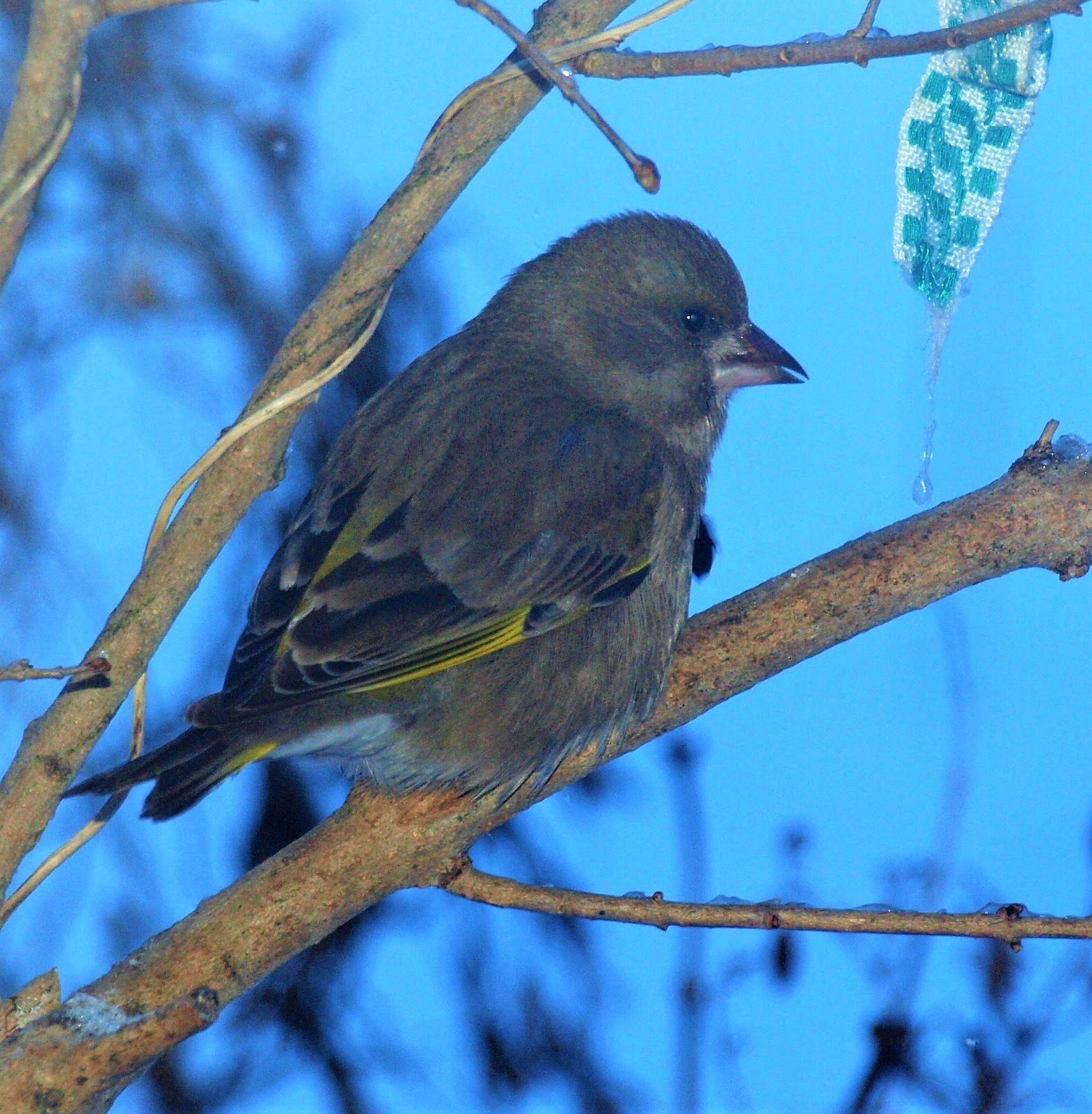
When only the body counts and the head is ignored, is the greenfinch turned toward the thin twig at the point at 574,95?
no

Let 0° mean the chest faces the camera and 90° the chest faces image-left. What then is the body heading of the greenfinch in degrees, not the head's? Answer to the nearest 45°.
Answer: approximately 270°
